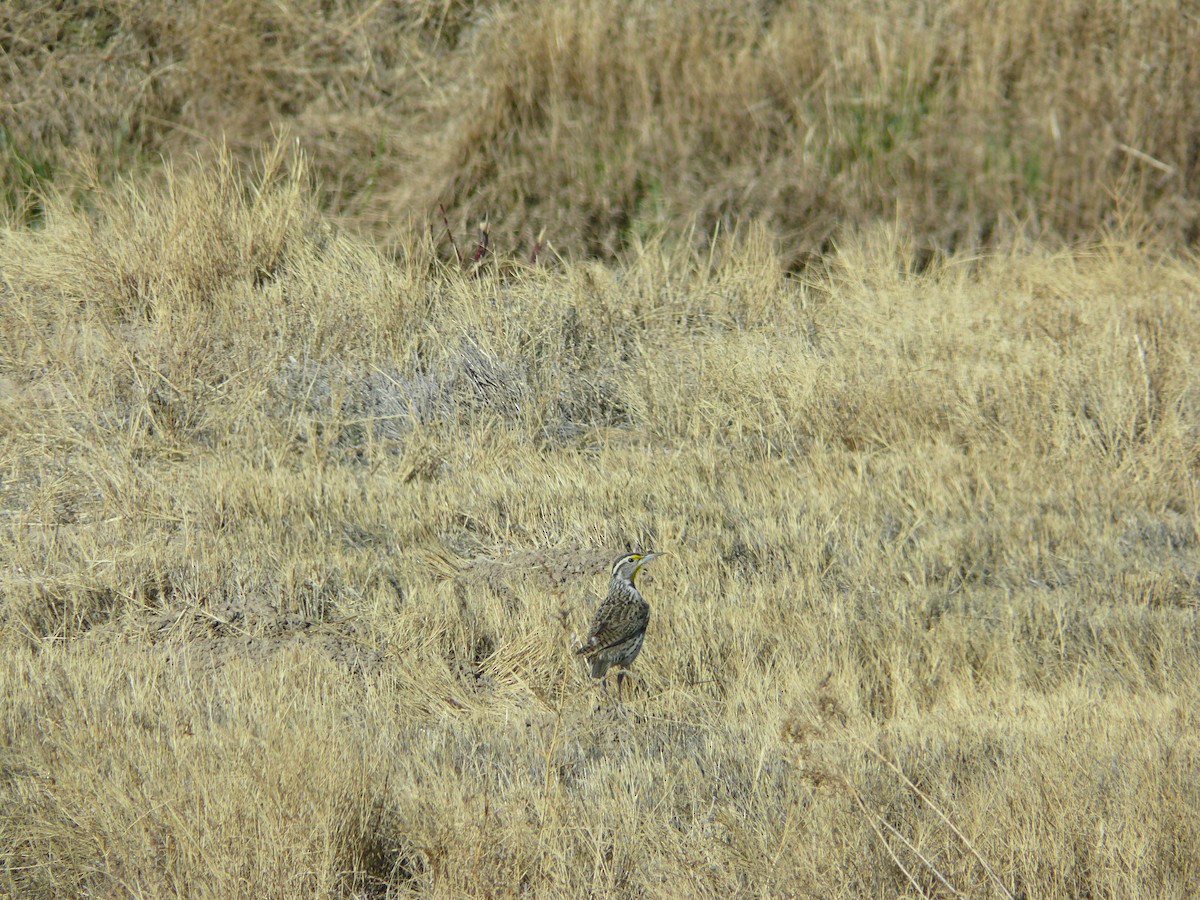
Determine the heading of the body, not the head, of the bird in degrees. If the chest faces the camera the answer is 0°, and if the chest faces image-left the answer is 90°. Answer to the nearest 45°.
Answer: approximately 270°
